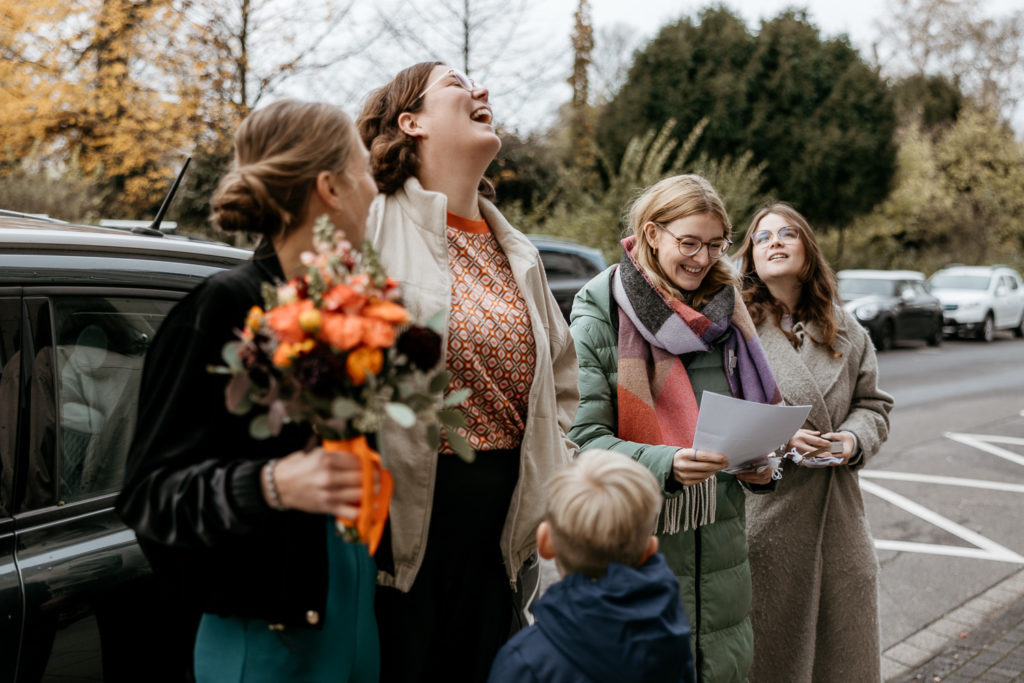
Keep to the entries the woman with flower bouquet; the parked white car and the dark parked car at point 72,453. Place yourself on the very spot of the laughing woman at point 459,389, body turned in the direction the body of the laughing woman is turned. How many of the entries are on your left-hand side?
1

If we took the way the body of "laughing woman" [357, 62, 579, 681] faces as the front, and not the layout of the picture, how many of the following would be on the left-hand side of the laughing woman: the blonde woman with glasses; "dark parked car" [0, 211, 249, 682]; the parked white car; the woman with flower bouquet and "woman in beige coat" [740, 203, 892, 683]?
3

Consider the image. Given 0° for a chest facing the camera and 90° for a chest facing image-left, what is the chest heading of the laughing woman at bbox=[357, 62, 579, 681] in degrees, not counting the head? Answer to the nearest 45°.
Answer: approximately 315°

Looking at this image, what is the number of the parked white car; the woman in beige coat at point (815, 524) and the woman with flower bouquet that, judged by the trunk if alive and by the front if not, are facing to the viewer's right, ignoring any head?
1

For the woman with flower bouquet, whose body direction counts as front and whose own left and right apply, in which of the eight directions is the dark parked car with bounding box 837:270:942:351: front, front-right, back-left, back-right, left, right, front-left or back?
front-left

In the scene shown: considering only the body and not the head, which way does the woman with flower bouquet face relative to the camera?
to the viewer's right

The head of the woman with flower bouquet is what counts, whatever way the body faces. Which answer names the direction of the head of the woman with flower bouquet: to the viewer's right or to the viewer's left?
to the viewer's right

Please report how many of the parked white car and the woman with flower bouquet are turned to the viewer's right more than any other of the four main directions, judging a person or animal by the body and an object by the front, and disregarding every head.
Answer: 1

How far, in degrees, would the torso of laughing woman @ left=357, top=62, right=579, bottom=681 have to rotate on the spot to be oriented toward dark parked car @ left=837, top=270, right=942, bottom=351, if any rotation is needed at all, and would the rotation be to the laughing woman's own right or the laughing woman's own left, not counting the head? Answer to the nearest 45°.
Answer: approximately 90° to the laughing woman's own left

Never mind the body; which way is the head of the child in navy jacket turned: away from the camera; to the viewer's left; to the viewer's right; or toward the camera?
away from the camera

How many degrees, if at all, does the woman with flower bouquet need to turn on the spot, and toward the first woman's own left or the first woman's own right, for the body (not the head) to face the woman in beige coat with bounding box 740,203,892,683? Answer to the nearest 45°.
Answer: approximately 45° to the first woman's own left
